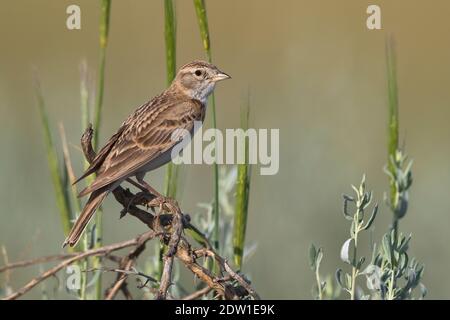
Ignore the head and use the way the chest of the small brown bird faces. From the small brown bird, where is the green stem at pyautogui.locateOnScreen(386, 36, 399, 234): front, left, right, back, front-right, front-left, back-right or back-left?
front-right

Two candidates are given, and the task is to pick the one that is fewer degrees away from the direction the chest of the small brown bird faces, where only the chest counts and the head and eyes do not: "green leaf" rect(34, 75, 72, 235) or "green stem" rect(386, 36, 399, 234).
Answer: the green stem

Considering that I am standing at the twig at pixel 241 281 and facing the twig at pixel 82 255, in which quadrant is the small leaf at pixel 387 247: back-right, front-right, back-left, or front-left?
back-right

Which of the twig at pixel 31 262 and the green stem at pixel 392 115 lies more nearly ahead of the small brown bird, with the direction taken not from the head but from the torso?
the green stem

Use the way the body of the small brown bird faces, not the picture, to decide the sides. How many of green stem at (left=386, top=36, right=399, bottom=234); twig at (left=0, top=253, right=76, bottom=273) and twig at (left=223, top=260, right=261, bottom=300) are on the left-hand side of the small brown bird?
0

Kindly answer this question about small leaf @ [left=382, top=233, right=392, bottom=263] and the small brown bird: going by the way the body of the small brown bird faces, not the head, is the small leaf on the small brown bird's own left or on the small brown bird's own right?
on the small brown bird's own right

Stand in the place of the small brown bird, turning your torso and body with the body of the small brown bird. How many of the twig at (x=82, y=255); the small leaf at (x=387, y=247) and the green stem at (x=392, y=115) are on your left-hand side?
0

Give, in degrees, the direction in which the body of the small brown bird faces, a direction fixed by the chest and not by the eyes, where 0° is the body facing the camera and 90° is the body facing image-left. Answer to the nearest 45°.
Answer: approximately 270°
